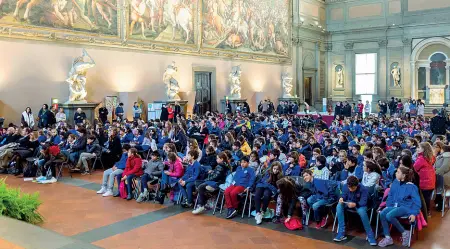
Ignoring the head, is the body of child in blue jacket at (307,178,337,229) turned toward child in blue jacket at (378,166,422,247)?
no

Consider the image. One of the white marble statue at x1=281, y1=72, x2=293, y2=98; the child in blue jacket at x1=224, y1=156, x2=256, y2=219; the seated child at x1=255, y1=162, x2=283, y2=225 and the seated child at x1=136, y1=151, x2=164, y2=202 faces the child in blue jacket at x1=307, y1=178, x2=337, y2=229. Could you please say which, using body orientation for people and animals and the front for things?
the white marble statue

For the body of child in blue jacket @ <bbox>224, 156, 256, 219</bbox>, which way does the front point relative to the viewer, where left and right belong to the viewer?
facing the viewer and to the left of the viewer

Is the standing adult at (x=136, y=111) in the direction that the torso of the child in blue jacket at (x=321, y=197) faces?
no

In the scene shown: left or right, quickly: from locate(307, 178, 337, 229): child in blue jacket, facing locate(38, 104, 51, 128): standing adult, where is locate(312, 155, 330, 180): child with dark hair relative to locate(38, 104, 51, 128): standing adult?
right

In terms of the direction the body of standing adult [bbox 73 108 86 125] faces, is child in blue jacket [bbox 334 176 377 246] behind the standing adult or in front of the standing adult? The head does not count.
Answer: in front

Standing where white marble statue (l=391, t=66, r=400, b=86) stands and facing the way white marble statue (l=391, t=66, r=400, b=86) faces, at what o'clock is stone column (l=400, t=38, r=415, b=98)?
The stone column is roughly at 10 o'clock from the white marble statue.

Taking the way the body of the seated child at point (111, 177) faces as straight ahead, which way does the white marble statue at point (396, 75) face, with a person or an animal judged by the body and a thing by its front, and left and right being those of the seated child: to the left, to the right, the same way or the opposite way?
the same way

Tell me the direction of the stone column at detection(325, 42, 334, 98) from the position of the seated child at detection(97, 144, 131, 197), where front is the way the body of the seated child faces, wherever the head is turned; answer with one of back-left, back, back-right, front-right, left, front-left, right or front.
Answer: back

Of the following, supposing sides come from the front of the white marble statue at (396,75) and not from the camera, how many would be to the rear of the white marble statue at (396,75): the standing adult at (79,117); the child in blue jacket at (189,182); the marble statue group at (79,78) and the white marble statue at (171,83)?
0

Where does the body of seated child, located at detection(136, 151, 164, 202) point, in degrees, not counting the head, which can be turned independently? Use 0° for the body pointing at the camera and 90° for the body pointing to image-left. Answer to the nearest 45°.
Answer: approximately 45°

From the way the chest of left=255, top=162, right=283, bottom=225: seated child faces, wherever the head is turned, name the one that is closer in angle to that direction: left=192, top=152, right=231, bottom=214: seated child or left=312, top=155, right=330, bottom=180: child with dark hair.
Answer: the seated child

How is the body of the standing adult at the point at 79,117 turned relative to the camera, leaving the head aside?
toward the camera

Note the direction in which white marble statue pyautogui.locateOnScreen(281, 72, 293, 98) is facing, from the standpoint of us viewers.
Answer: facing the viewer

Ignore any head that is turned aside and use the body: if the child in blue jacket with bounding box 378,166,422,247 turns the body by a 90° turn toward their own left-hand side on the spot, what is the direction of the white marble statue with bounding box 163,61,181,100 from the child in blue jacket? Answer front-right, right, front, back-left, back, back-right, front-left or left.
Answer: back

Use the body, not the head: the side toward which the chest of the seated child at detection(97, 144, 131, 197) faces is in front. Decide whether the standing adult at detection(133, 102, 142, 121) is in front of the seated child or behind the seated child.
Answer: behind
